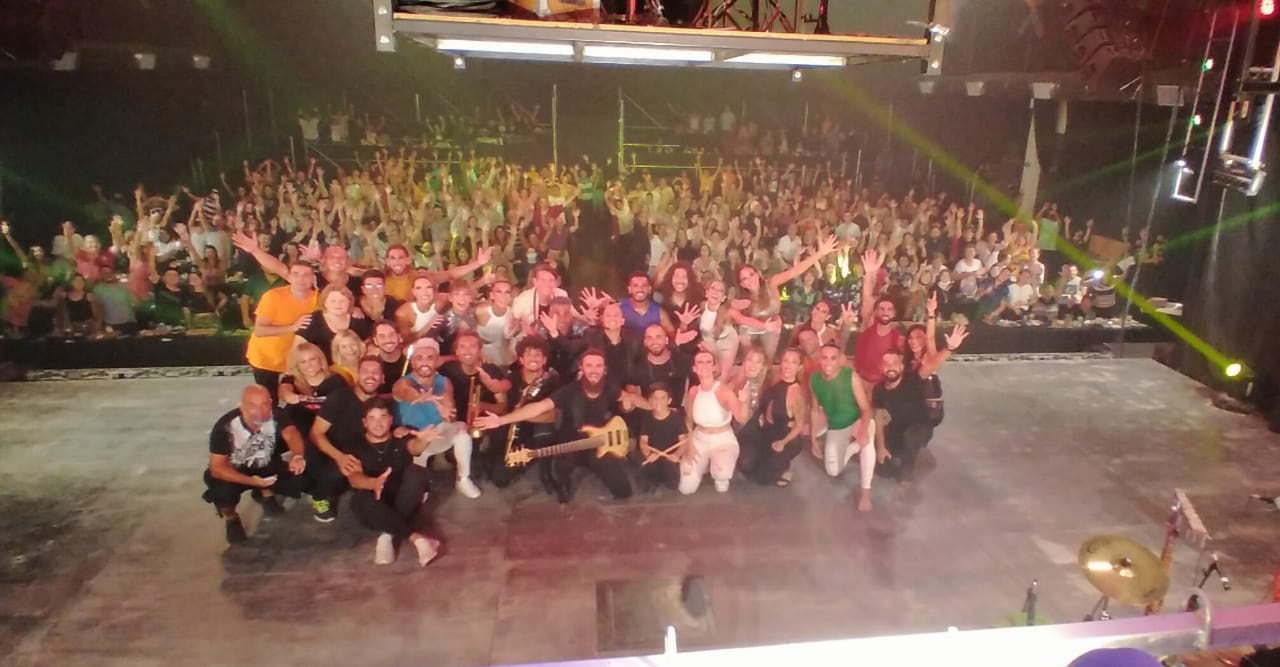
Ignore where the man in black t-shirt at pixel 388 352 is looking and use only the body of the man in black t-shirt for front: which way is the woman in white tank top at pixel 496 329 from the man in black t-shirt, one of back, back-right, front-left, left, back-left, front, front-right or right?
back-left

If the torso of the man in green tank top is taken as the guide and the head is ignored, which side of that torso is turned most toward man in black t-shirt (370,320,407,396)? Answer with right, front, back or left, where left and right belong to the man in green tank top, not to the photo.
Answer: right

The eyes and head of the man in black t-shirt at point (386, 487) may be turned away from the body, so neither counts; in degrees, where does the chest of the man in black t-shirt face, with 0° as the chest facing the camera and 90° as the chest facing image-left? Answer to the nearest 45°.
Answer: approximately 0°

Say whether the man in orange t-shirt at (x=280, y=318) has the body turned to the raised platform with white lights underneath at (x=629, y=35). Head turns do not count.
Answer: yes

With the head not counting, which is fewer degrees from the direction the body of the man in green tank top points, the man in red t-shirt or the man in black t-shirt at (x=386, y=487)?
the man in black t-shirt

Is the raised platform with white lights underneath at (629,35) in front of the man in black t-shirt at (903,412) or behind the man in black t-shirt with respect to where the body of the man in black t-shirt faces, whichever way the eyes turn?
in front
